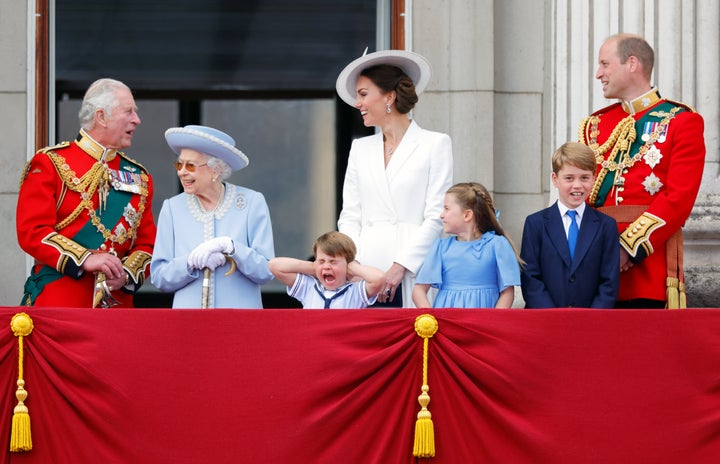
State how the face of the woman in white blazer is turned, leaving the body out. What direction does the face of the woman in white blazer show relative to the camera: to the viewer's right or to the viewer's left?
to the viewer's left

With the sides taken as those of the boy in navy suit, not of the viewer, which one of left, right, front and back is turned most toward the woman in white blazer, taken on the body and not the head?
right

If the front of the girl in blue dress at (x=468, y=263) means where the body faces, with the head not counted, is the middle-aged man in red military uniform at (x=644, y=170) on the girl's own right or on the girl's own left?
on the girl's own left

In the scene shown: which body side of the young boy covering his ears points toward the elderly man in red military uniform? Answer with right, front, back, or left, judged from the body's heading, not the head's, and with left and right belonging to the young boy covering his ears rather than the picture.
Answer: right

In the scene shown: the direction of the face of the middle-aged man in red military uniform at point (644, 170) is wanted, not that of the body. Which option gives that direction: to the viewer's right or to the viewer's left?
to the viewer's left

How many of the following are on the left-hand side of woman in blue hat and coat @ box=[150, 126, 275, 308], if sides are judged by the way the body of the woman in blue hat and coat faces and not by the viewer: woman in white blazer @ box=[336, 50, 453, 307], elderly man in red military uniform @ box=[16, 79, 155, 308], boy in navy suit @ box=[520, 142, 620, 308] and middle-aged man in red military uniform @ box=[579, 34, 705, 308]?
3
